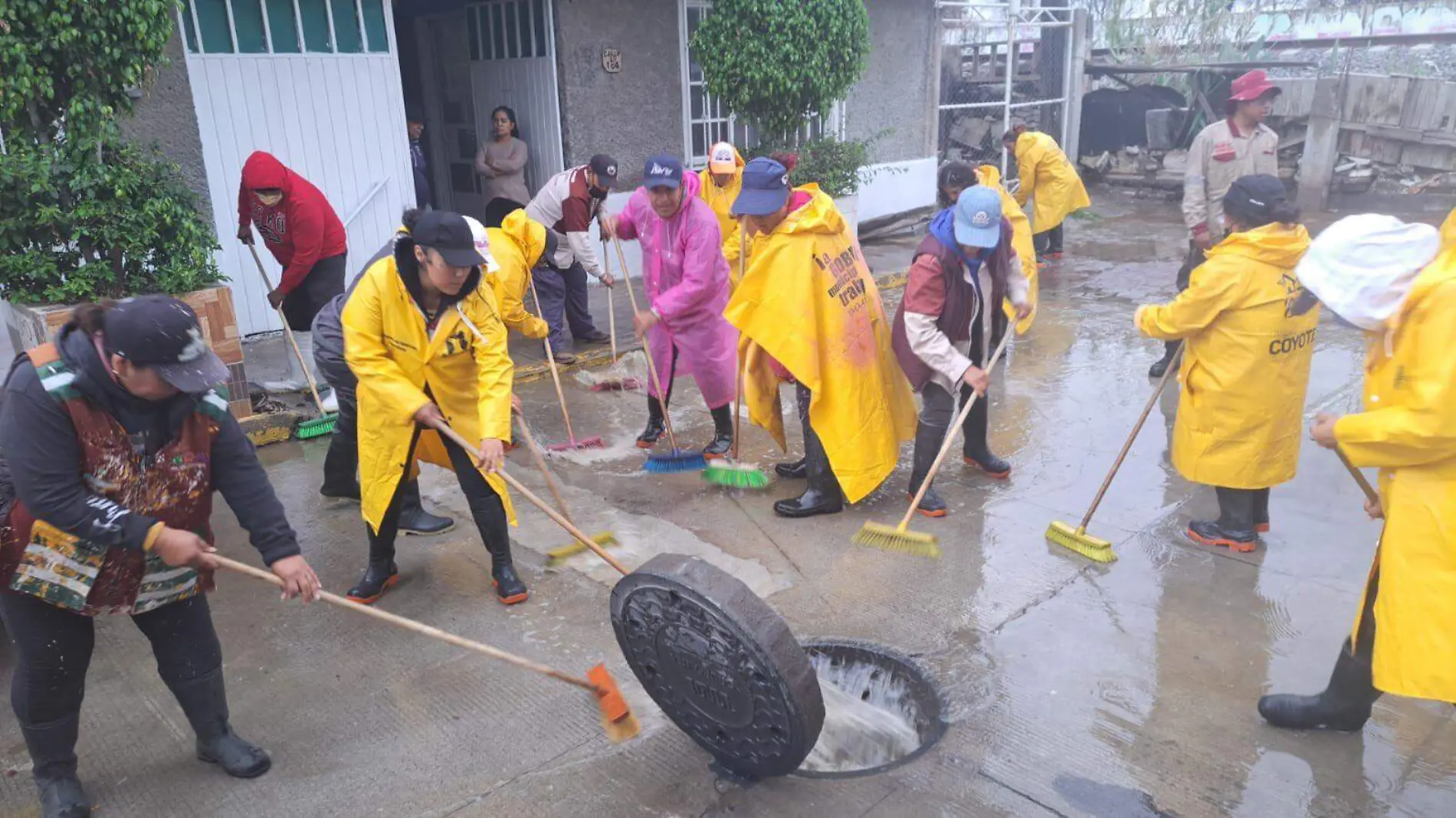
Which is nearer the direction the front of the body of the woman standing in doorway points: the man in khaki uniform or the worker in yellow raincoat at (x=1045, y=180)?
the man in khaki uniform

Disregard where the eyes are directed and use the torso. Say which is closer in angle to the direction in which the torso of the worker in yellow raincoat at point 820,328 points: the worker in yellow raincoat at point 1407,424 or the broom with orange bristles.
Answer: the broom with orange bristles

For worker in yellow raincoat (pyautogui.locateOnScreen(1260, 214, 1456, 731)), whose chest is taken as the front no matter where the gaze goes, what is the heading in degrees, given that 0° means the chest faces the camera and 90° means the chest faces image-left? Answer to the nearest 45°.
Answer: approximately 90°

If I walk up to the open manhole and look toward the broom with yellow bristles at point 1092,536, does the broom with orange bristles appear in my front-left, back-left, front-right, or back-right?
back-left

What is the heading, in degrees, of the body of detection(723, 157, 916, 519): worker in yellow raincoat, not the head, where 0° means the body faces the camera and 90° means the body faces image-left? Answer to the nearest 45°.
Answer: approximately 90°

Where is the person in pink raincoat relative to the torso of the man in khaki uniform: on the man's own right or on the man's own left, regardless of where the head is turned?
on the man's own right

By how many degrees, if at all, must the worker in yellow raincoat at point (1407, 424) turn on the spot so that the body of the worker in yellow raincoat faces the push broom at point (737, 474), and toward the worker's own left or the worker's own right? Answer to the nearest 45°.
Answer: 0° — they already face it

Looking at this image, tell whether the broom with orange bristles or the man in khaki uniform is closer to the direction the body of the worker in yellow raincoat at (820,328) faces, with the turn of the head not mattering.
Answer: the broom with orange bristles

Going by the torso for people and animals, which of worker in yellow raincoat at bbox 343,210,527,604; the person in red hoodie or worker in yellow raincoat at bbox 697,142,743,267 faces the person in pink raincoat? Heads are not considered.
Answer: worker in yellow raincoat at bbox 697,142,743,267

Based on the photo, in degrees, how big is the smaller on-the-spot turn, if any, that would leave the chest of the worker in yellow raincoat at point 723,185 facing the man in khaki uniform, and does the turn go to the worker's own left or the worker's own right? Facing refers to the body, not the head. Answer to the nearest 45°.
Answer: approximately 90° to the worker's own left

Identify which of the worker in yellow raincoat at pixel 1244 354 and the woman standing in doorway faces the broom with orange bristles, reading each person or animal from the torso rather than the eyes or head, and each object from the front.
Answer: the woman standing in doorway

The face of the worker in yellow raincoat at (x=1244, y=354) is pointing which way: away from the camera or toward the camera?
away from the camera
